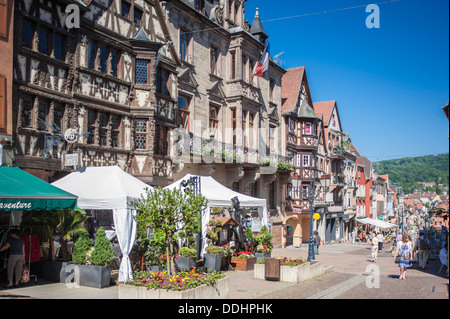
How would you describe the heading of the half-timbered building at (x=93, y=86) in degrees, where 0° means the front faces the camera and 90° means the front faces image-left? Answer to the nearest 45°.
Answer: approximately 315°

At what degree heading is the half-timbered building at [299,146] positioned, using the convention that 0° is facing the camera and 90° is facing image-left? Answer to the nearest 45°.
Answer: approximately 315°

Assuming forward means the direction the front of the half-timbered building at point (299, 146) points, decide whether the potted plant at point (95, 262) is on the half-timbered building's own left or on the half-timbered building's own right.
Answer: on the half-timbered building's own right

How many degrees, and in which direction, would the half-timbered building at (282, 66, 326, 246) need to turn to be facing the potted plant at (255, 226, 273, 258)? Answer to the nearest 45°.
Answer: approximately 45° to its right
